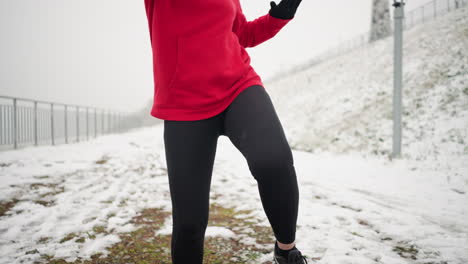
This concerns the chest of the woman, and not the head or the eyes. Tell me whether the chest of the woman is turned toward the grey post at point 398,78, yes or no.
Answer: no

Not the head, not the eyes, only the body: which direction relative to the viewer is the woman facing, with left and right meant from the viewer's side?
facing the viewer and to the right of the viewer
